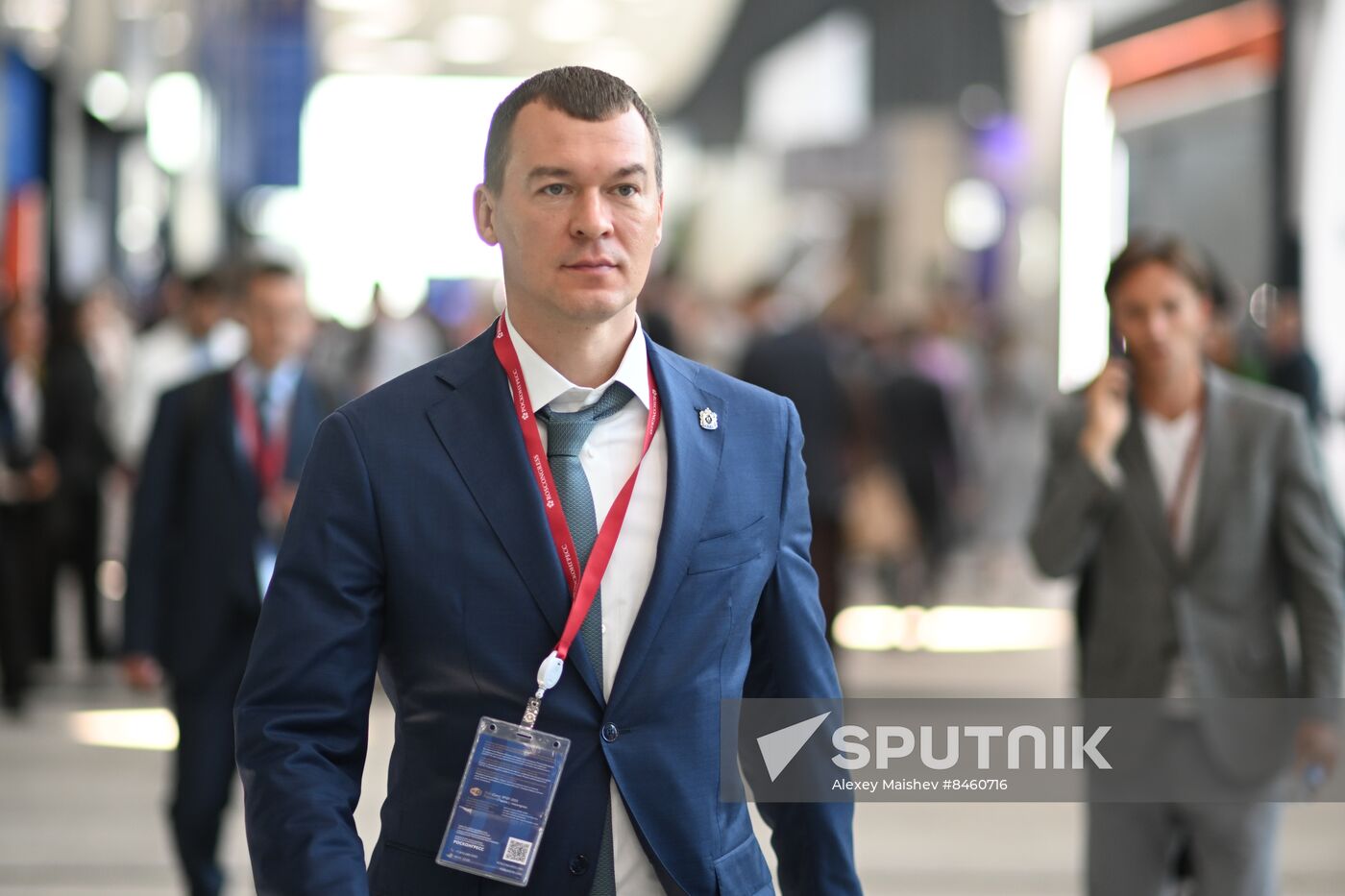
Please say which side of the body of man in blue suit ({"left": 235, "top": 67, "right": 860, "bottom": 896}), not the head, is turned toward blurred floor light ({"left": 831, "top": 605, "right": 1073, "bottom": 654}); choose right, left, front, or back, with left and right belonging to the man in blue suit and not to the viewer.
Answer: back

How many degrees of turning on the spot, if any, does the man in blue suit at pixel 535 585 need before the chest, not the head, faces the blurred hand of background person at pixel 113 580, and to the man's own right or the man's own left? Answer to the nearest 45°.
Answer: approximately 180°

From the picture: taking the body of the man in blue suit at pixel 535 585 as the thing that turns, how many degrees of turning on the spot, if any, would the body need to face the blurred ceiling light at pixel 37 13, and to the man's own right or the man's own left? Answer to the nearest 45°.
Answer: approximately 180°

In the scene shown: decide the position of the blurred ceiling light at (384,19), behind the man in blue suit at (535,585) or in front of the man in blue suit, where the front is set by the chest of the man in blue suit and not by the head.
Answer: behind

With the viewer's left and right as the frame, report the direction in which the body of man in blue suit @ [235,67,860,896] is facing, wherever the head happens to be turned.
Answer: facing the viewer

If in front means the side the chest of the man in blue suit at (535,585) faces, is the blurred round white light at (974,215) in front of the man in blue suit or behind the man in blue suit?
behind

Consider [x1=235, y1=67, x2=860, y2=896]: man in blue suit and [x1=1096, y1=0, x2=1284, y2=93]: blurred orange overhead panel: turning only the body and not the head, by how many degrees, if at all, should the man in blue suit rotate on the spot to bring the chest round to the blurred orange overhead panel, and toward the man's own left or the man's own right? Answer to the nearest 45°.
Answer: approximately 135° to the man's own left

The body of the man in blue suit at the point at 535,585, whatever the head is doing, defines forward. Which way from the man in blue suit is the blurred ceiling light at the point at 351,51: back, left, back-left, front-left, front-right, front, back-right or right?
back

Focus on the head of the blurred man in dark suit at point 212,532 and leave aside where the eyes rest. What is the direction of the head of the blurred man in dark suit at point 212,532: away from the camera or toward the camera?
toward the camera

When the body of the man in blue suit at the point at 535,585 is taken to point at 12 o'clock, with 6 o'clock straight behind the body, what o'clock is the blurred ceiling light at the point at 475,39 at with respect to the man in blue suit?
The blurred ceiling light is roughly at 6 o'clock from the man in blue suit.

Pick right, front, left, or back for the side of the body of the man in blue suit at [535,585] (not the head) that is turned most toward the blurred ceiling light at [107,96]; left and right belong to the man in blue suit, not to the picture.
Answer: back

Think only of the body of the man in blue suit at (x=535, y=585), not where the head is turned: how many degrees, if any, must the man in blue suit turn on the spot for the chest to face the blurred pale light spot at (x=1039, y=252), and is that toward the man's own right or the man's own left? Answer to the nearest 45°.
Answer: approximately 180°

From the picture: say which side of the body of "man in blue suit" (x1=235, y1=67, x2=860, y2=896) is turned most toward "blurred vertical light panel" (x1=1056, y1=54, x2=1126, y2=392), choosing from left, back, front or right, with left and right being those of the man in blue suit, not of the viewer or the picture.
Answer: back

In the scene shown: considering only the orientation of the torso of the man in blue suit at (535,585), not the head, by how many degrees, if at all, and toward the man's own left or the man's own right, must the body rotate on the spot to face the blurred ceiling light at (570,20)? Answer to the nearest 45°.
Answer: approximately 180°
